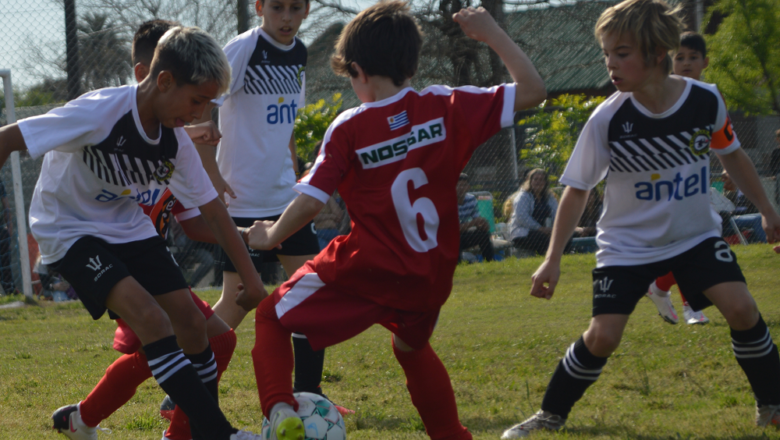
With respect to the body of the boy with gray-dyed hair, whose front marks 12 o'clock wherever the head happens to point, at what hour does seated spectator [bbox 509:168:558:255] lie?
The seated spectator is roughly at 9 o'clock from the boy with gray-dyed hair.

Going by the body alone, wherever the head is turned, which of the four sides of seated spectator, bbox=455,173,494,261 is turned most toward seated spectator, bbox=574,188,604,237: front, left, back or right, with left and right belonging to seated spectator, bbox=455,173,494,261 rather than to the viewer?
left

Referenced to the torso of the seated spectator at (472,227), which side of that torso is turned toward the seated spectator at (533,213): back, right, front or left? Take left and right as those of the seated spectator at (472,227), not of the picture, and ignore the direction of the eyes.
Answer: left

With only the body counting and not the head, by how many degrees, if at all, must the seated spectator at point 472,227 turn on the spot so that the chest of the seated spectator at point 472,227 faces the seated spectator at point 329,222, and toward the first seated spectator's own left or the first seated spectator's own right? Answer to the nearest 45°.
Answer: approximately 45° to the first seated spectator's own right

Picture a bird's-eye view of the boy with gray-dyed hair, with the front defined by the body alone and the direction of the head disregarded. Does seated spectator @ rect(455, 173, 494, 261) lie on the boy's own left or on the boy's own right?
on the boy's own left

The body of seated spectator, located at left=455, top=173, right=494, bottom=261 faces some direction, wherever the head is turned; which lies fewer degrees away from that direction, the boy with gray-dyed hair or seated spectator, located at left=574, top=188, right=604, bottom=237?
the boy with gray-dyed hair

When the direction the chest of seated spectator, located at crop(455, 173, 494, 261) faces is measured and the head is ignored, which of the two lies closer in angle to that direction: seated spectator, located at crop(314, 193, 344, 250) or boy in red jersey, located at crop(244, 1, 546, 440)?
the boy in red jersey

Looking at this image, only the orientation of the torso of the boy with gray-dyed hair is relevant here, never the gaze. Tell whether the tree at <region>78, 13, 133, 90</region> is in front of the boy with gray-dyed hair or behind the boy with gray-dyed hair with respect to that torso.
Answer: behind
